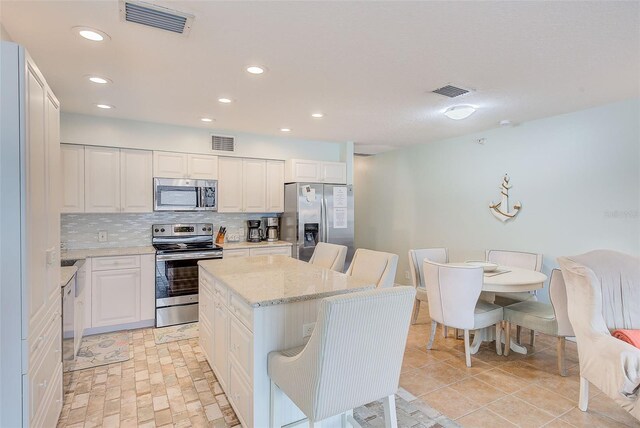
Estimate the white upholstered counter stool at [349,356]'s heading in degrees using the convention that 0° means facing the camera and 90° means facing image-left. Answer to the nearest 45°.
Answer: approximately 135°

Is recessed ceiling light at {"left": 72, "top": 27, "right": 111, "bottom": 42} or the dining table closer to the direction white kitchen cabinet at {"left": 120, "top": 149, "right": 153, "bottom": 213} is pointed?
the recessed ceiling light

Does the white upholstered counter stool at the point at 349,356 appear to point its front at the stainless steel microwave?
yes

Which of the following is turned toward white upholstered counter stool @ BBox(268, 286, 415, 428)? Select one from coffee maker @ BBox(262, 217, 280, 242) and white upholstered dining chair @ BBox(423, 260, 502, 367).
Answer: the coffee maker

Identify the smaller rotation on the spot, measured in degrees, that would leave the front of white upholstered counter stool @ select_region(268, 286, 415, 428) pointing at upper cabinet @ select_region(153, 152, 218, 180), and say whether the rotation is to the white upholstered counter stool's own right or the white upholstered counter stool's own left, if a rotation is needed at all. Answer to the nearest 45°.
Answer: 0° — it already faces it

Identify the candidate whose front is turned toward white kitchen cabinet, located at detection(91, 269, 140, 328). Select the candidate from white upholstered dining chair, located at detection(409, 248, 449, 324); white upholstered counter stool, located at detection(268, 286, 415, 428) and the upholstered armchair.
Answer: white upholstered counter stool, located at detection(268, 286, 415, 428)

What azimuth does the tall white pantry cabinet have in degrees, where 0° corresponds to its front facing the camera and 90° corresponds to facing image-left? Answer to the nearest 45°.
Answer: approximately 270°
